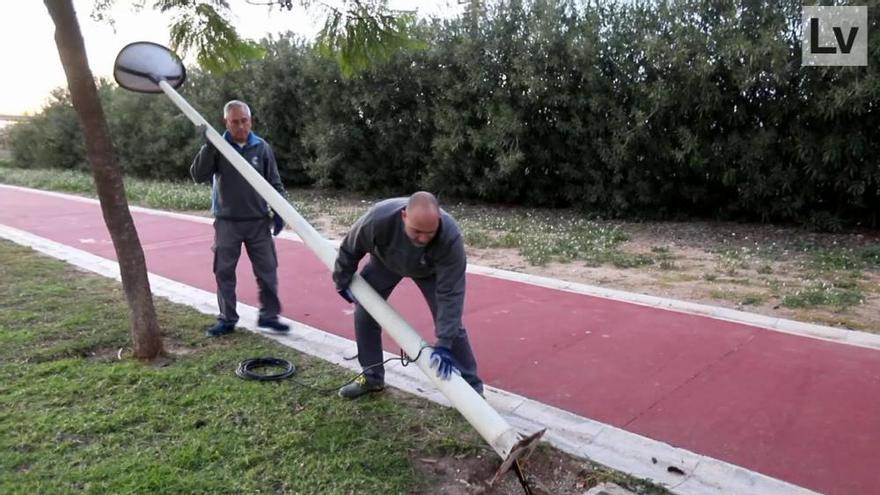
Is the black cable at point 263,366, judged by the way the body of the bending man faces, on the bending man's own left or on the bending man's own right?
on the bending man's own right

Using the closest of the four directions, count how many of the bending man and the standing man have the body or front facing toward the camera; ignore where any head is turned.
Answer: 2

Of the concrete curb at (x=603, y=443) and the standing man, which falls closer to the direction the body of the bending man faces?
the concrete curb

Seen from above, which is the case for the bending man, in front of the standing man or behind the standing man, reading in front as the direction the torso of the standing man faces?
in front

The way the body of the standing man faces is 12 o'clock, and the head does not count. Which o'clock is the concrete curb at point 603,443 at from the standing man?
The concrete curb is roughly at 11 o'clock from the standing man.

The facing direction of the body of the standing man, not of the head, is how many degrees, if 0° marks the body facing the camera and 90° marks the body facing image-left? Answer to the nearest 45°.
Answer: approximately 0°
